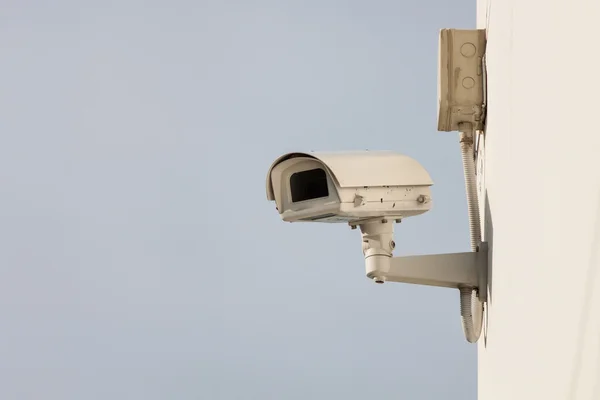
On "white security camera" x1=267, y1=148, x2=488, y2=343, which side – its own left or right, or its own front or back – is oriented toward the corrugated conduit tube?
back

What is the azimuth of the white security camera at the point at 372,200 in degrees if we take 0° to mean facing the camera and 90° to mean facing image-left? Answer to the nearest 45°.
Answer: approximately 45°
